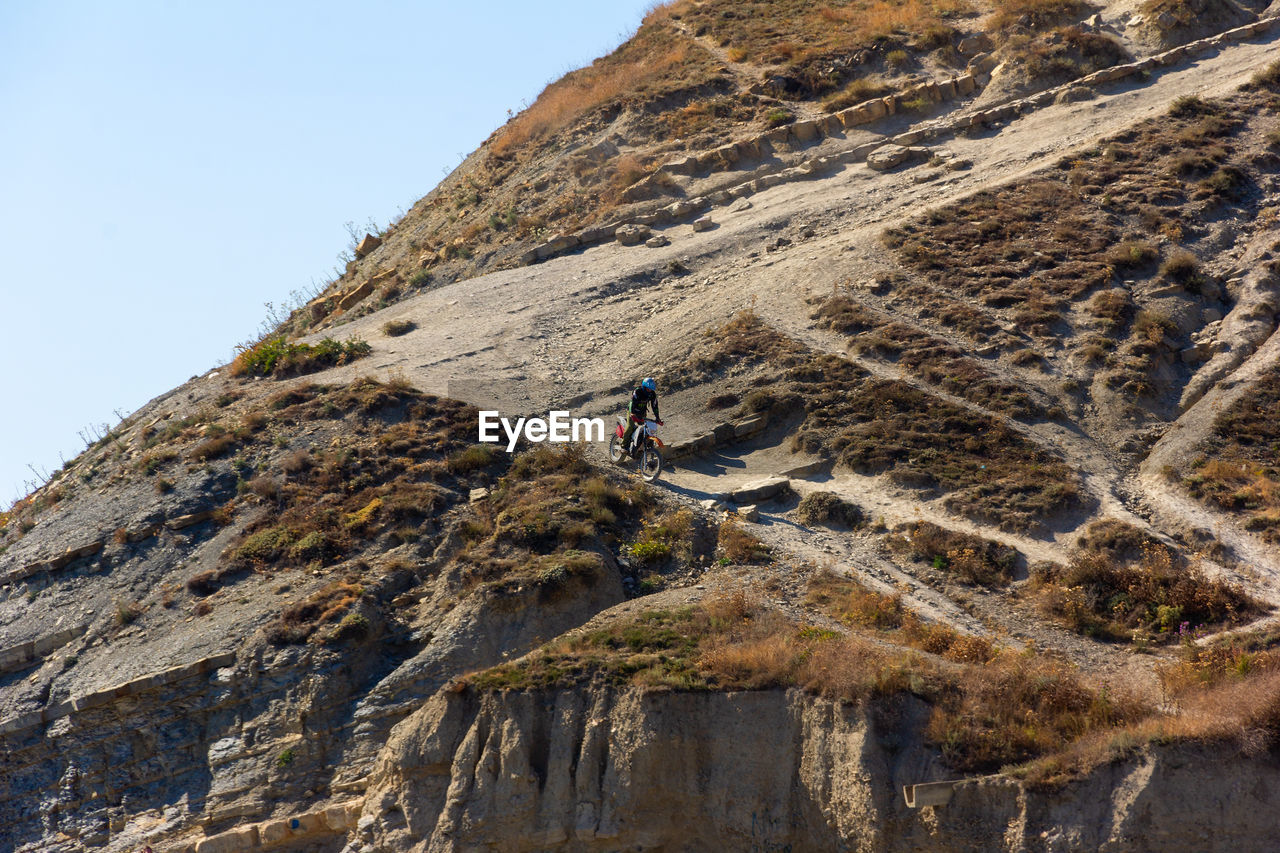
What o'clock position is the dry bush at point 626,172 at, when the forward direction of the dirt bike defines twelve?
The dry bush is roughly at 8 o'clock from the dirt bike.

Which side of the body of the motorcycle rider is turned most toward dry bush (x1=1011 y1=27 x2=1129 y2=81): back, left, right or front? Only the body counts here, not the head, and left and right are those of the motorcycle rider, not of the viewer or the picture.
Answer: left

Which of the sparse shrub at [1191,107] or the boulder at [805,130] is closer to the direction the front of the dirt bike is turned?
the sparse shrub

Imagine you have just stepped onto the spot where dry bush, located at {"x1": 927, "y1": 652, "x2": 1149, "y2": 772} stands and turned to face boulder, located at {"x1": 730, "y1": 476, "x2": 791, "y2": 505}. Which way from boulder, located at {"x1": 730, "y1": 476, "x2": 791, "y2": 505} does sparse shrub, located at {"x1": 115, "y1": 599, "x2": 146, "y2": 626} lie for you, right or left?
left

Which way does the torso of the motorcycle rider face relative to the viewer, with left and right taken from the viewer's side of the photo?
facing the viewer and to the right of the viewer

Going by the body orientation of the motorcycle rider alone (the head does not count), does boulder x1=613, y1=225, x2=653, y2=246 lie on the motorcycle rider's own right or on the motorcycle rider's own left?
on the motorcycle rider's own left

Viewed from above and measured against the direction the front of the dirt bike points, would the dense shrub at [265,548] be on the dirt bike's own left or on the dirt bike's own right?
on the dirt bike's own right

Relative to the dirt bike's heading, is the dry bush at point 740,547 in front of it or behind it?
in front

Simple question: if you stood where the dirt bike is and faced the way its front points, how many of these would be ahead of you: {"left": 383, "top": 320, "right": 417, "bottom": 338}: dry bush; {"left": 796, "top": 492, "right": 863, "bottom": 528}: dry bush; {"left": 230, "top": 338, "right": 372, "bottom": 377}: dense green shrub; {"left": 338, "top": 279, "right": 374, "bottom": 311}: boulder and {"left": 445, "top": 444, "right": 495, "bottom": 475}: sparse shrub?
1

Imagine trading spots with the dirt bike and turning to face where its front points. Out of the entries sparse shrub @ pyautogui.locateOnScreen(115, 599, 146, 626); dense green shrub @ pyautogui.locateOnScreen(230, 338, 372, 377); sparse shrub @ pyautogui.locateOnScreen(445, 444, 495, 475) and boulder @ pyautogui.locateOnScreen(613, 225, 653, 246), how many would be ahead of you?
0

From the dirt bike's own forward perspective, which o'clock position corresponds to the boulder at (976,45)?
The boulder is roughly at 9 o'clock from the dirt bike.

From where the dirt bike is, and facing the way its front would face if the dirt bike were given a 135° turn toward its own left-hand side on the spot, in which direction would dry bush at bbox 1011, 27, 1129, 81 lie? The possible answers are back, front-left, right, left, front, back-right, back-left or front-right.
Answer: front-right

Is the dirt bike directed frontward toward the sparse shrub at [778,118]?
no

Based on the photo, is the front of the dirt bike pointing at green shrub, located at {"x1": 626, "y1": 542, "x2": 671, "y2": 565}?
no

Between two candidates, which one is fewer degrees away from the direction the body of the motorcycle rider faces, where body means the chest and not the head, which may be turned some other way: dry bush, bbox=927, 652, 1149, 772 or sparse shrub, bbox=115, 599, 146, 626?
the dry bush

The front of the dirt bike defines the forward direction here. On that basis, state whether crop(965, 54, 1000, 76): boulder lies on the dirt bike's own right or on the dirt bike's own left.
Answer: on the dirt bike's own left

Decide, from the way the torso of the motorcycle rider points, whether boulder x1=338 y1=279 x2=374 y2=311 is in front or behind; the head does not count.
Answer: behind

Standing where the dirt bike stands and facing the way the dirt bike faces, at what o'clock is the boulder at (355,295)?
The boulder is roughly at 7 o'clock from the dirt bike.

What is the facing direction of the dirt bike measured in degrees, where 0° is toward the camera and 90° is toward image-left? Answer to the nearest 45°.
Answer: approximately 315°

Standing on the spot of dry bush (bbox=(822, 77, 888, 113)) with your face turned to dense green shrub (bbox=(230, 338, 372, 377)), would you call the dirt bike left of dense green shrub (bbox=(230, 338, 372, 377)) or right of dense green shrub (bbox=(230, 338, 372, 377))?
left

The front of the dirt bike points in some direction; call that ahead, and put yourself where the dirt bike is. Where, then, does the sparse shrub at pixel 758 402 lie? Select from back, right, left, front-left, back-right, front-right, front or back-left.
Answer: left
